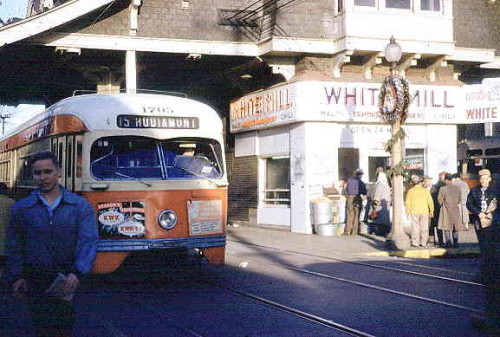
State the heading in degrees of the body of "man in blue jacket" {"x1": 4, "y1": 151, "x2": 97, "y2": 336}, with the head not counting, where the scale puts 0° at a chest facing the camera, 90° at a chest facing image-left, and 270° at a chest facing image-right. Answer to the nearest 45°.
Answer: approximately 0°

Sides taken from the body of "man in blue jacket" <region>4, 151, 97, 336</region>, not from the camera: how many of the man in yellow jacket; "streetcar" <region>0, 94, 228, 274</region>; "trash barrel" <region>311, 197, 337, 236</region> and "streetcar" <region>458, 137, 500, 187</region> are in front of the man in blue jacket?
0

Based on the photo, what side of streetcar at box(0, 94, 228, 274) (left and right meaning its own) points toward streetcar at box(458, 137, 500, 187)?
left

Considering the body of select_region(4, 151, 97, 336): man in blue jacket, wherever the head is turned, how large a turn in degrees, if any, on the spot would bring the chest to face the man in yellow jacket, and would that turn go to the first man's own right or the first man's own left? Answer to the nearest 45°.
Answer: approximately 135° to the first man's own left

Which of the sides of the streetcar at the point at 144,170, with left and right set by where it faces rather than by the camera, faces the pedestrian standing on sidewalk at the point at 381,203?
left

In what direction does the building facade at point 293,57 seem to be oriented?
toward the camera

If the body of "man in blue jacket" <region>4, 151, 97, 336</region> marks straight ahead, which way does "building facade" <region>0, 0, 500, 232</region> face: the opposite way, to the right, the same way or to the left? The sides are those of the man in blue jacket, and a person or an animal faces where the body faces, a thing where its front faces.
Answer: the same way

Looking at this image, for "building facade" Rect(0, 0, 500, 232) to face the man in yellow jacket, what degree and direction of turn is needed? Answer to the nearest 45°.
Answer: approximately 45° to its left

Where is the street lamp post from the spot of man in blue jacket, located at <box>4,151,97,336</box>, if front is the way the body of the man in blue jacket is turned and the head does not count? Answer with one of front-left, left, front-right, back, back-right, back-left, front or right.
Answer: back-left

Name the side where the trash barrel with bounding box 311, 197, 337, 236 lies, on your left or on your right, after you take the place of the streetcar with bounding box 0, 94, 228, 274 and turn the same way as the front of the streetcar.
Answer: on your left

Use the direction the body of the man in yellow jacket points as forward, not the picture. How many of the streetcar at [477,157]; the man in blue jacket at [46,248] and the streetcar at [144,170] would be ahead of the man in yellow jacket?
1

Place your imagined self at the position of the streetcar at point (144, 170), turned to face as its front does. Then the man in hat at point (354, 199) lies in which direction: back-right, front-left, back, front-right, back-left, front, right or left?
left

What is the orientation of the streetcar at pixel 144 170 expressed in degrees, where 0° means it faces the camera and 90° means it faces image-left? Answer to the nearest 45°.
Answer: approximately 315°

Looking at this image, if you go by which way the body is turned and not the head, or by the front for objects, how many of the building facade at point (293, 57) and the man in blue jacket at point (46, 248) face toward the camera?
2

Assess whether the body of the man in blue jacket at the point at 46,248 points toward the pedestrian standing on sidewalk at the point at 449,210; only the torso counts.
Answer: no
